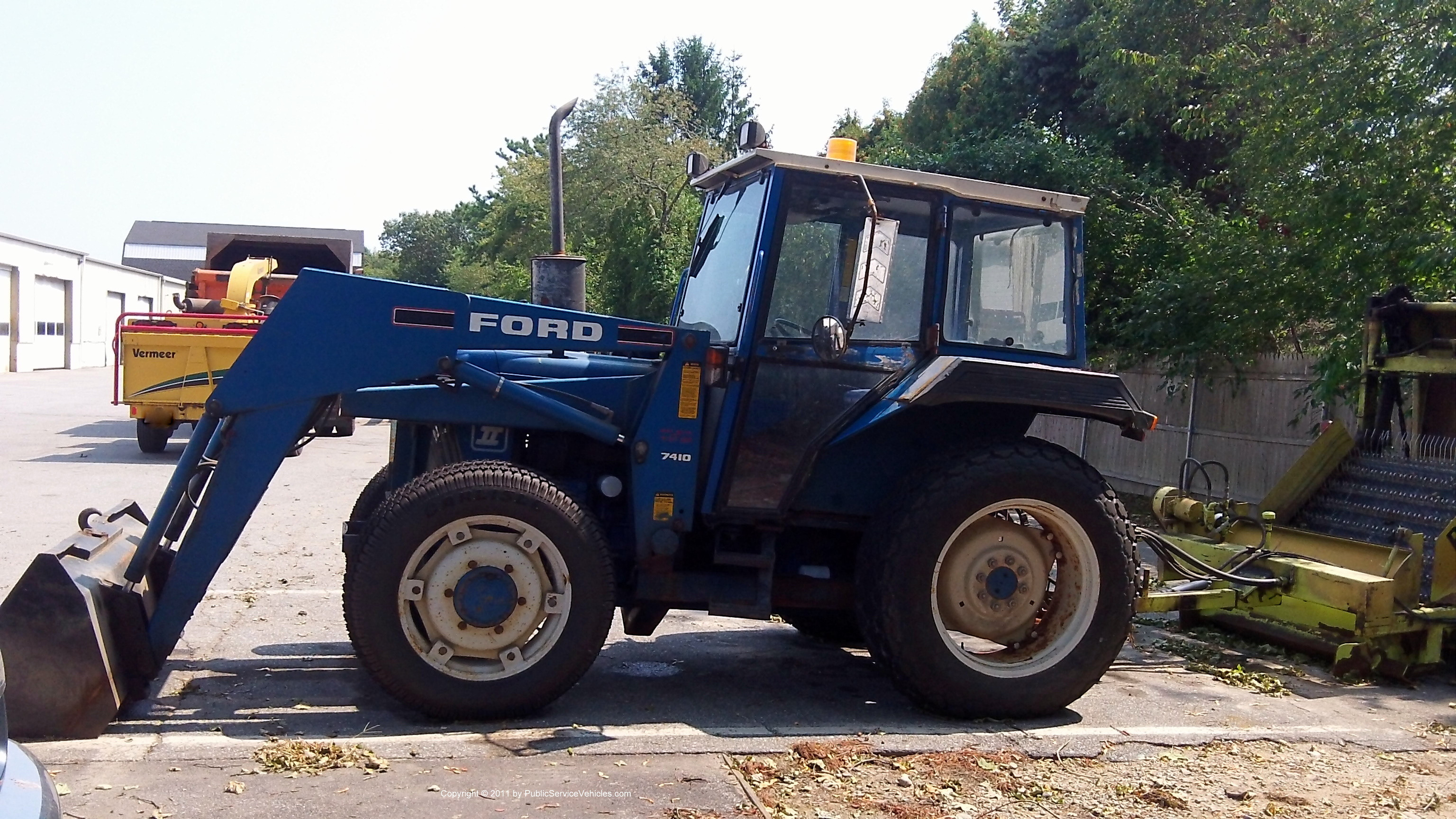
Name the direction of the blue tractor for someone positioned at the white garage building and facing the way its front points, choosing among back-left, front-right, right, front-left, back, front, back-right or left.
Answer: front-right

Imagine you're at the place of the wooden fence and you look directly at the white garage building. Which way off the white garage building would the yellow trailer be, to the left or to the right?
left

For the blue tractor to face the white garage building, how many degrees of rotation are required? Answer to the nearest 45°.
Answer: approximately 45° to its right

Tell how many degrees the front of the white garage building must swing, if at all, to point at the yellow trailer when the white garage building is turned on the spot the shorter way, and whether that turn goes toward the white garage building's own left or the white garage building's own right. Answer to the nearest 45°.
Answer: approximately 45° to the white garage building's own right

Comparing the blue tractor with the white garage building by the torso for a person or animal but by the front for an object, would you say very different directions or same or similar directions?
very different directions

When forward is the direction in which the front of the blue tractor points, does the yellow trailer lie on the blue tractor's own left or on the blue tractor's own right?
on the blue tractor's own right

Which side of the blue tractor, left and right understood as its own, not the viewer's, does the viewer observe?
left

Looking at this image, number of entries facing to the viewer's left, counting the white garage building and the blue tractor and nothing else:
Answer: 1

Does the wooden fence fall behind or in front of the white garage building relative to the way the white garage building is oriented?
in front

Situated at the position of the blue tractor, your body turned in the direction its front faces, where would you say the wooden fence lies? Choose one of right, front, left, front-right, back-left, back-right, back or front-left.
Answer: back-right

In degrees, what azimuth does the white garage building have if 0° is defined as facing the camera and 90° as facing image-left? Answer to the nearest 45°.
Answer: approximately 315°
